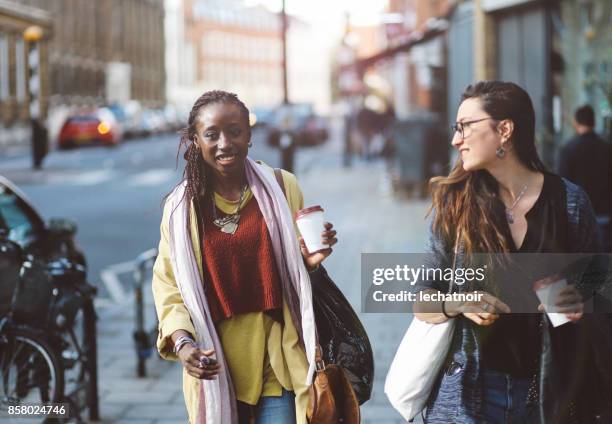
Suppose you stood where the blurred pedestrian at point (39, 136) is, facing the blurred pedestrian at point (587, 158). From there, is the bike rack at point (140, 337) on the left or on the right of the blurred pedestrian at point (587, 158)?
right

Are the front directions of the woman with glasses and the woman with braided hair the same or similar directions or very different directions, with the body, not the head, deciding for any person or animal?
same or similar directions

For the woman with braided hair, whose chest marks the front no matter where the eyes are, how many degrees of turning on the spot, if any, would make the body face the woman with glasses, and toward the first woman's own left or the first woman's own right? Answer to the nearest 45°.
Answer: approximately 90° to the first woman's own left

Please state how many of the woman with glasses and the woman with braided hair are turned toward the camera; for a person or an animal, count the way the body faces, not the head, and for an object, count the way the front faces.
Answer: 2

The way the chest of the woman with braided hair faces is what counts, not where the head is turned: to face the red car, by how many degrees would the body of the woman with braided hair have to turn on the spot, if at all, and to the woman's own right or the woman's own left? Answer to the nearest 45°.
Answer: approximately 180°

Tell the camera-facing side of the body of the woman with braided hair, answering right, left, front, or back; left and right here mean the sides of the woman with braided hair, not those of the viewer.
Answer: front

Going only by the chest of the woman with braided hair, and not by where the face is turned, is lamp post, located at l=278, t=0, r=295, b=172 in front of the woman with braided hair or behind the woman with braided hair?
behind

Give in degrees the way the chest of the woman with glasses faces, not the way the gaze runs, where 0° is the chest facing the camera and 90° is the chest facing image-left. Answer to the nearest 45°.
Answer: approximately 0°

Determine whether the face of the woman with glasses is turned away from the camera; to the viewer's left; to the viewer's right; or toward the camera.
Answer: to the viewer's left

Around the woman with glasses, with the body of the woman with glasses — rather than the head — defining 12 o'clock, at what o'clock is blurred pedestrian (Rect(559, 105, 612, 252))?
The blurred pedestrian is roughly at 6 o'clock from the woman with glasses.
